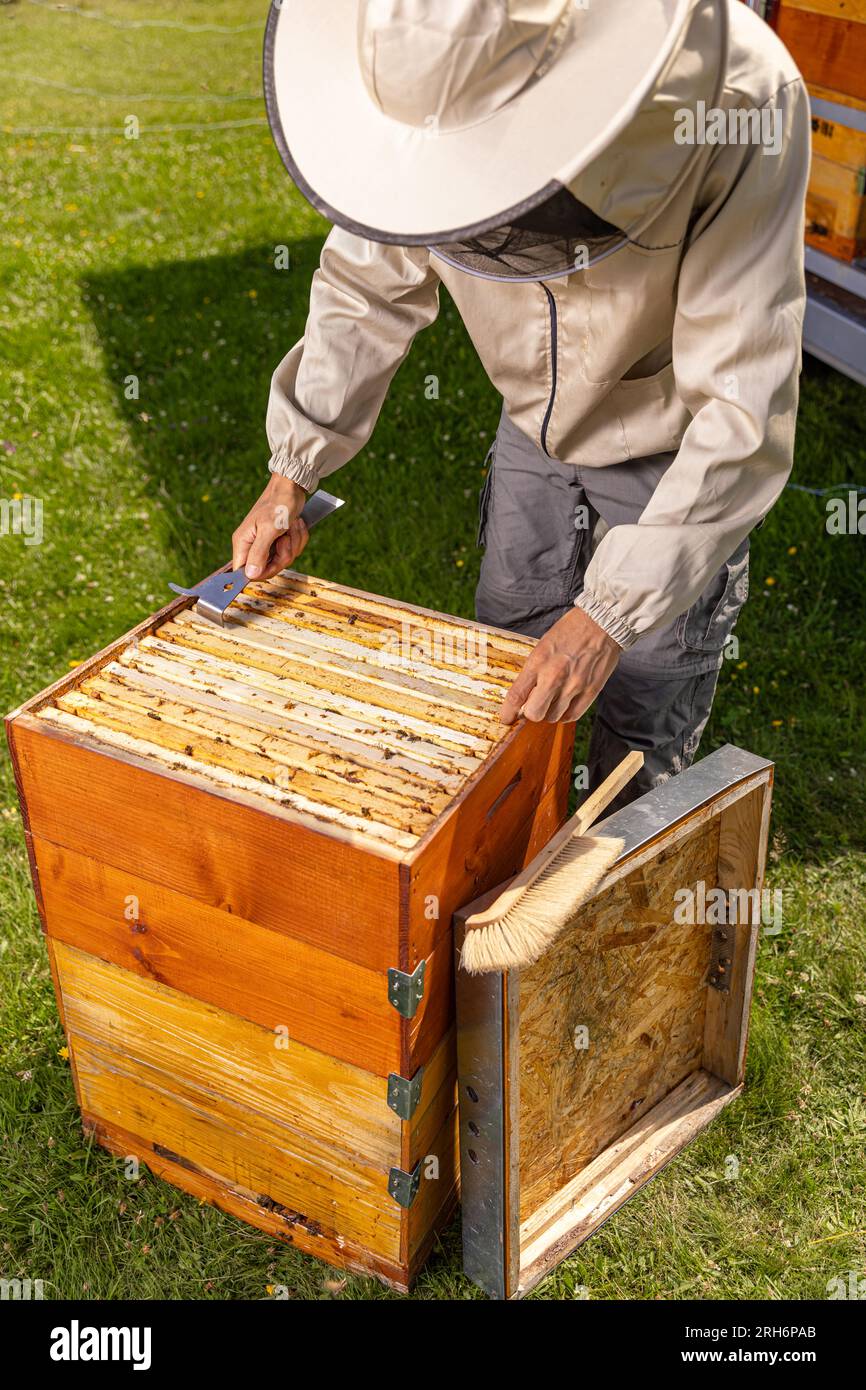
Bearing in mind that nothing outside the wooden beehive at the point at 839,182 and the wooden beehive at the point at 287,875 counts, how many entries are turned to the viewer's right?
0

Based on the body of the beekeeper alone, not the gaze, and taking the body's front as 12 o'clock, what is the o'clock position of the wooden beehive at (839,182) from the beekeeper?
The wooden beehive is roughly at 5 o'clock from the beekeeper.

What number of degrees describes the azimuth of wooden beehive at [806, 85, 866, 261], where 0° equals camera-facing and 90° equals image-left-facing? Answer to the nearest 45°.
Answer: approximately 45°

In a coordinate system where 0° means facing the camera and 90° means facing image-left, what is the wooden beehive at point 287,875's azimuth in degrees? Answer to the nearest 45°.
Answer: approximately 45°
